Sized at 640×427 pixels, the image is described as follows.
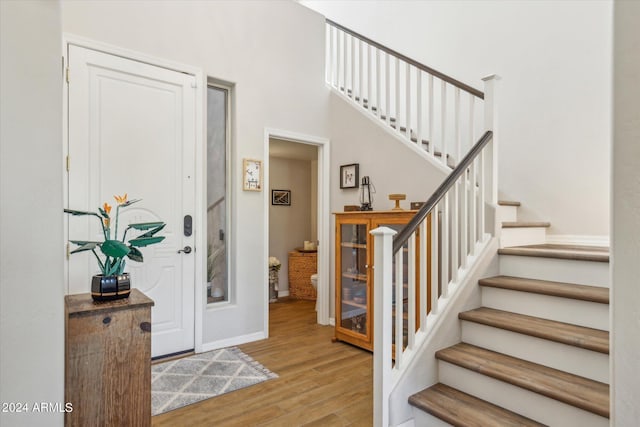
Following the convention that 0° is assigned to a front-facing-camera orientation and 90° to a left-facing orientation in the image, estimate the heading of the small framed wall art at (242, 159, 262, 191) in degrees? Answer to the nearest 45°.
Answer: approximately 315°

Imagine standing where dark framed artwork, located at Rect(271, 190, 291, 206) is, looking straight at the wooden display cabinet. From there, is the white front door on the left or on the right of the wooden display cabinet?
right

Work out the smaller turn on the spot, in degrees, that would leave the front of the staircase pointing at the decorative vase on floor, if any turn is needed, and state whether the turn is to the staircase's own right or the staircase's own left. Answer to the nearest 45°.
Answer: approximately 90° to the staircase's own right

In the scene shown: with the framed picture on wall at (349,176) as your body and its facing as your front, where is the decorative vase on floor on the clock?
The decorative vase on floor is roughly at 3 o'clock from the framed picture on wall.

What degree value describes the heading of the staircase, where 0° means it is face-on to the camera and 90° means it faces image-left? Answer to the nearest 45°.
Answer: approximately 45°

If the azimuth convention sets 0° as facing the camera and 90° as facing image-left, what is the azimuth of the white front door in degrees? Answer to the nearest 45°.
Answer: approximately 315°
